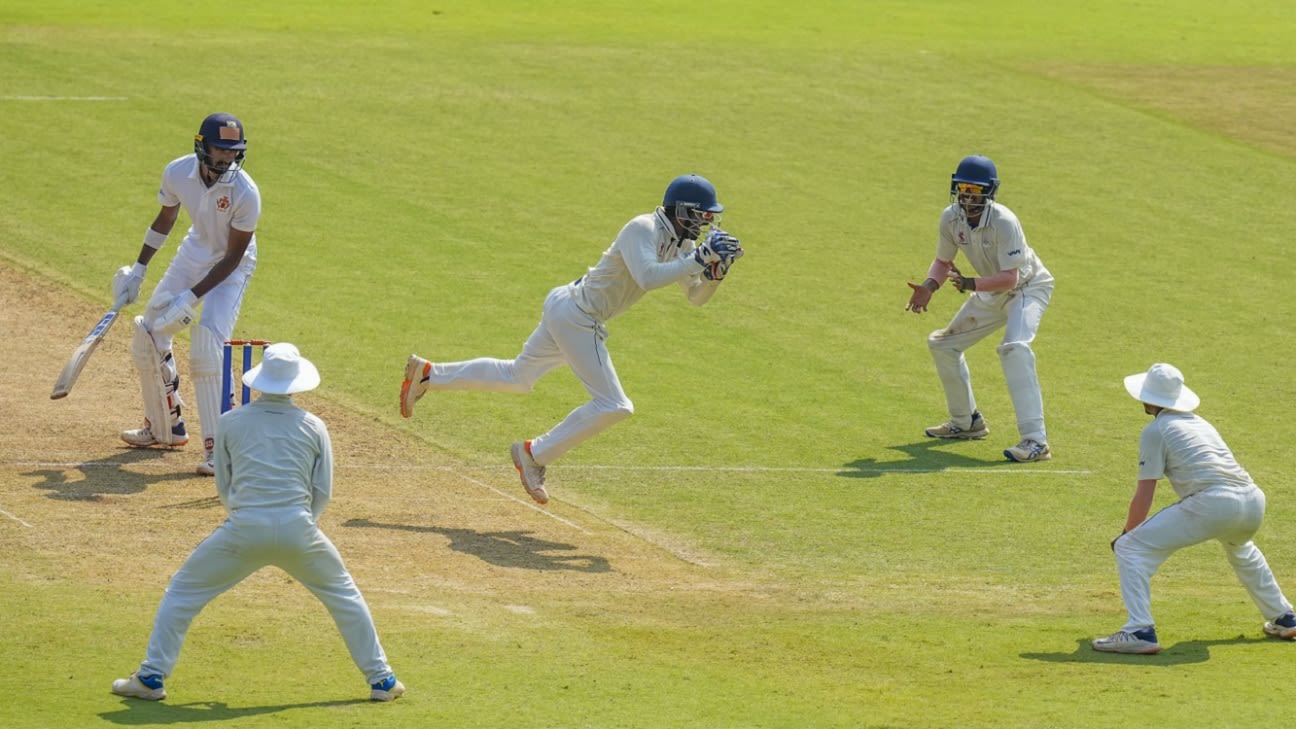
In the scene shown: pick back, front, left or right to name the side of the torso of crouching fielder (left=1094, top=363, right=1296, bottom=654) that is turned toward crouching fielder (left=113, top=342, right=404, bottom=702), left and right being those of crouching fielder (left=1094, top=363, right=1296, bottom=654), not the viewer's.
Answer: left

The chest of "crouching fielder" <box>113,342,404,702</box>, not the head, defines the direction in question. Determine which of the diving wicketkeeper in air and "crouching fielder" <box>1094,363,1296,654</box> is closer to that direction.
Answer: the diving wicketkeeper in air

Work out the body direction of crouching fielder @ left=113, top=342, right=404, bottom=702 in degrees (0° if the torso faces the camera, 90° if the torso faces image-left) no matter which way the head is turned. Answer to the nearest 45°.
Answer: approximately 180°

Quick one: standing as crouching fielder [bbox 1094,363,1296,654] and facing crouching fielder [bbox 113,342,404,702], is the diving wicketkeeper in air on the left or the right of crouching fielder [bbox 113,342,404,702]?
right

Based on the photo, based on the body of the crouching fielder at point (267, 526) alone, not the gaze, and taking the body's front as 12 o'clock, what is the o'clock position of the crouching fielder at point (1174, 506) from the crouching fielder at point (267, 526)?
the crouching fielder at point (1174, 506) is roughly at 3 o'clock from the crouching fielder at point (267, 526).

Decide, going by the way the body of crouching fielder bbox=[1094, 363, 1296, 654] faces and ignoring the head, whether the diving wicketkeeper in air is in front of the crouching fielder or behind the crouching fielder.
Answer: in front

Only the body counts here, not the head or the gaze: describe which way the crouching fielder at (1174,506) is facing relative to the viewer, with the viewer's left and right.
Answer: facing away from the viewer and to the left of the viewer

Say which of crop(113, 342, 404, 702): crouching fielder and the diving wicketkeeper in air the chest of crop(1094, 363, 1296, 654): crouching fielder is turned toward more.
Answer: the diving wicketkeeper in air

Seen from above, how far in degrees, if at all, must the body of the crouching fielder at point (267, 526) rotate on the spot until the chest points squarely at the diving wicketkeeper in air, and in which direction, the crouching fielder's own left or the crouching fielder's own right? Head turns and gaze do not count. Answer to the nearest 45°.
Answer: approximately 45° to the crouching fielder's own right
